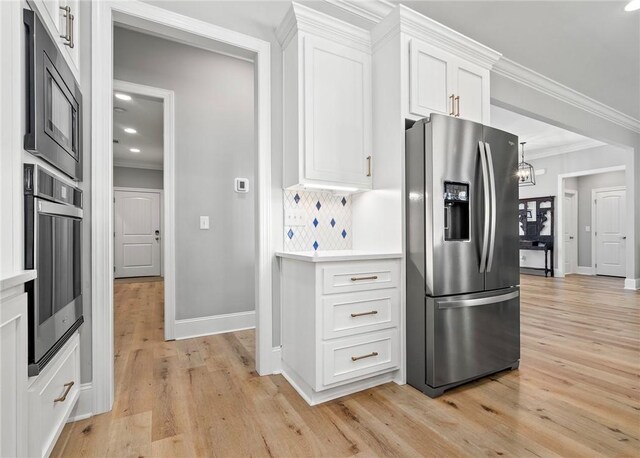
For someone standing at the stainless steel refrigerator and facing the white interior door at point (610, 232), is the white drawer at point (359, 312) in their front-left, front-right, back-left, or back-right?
back-left

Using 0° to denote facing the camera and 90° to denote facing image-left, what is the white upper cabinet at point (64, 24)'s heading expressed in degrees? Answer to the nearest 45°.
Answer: approximately 270°

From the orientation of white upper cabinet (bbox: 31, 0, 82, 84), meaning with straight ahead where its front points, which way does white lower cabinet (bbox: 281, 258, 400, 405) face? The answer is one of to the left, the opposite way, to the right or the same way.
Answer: to the right

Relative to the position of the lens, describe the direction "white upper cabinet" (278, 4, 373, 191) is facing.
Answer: facing the viewer and to the right of the viewer

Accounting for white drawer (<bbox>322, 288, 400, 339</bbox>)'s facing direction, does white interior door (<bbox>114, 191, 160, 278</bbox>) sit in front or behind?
behind

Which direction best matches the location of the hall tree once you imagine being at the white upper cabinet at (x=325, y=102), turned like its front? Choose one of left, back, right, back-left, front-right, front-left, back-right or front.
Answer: left

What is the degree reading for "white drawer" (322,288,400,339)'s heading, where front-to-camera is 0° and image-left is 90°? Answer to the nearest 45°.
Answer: approximately 315°

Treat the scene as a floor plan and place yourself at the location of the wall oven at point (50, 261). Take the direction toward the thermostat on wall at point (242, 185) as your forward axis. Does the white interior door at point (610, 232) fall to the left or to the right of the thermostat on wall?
right

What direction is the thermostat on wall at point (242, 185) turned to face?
toward the camera

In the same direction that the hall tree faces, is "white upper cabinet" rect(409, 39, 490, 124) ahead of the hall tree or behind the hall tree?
ahead

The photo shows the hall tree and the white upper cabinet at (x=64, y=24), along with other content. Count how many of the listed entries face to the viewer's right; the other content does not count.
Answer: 1

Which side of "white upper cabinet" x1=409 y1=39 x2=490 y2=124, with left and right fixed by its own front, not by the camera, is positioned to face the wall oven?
right
